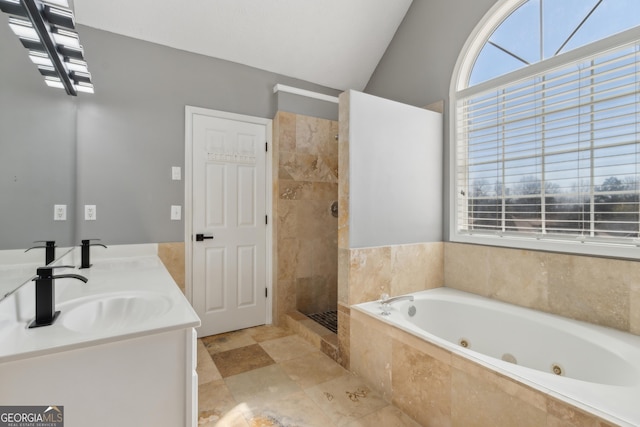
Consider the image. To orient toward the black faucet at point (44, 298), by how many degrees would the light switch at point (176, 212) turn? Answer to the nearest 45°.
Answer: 0° — it already faces it

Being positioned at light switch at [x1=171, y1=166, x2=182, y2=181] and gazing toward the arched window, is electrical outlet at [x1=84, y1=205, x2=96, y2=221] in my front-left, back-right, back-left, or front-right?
back-right

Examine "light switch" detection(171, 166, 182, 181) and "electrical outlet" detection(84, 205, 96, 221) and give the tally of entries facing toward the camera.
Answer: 2

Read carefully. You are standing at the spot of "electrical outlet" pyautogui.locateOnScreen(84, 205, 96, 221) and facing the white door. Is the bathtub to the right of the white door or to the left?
right

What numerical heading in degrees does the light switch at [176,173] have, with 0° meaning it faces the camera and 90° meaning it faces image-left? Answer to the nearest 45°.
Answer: approximately 0°

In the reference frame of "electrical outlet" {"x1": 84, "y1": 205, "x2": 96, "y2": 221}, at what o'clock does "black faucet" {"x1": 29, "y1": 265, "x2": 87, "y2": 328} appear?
The black faucet is roughly at 12 o'clock from the electrical outlet.

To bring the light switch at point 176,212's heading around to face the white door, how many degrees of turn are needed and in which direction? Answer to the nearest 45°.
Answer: approximately 90° to its left
